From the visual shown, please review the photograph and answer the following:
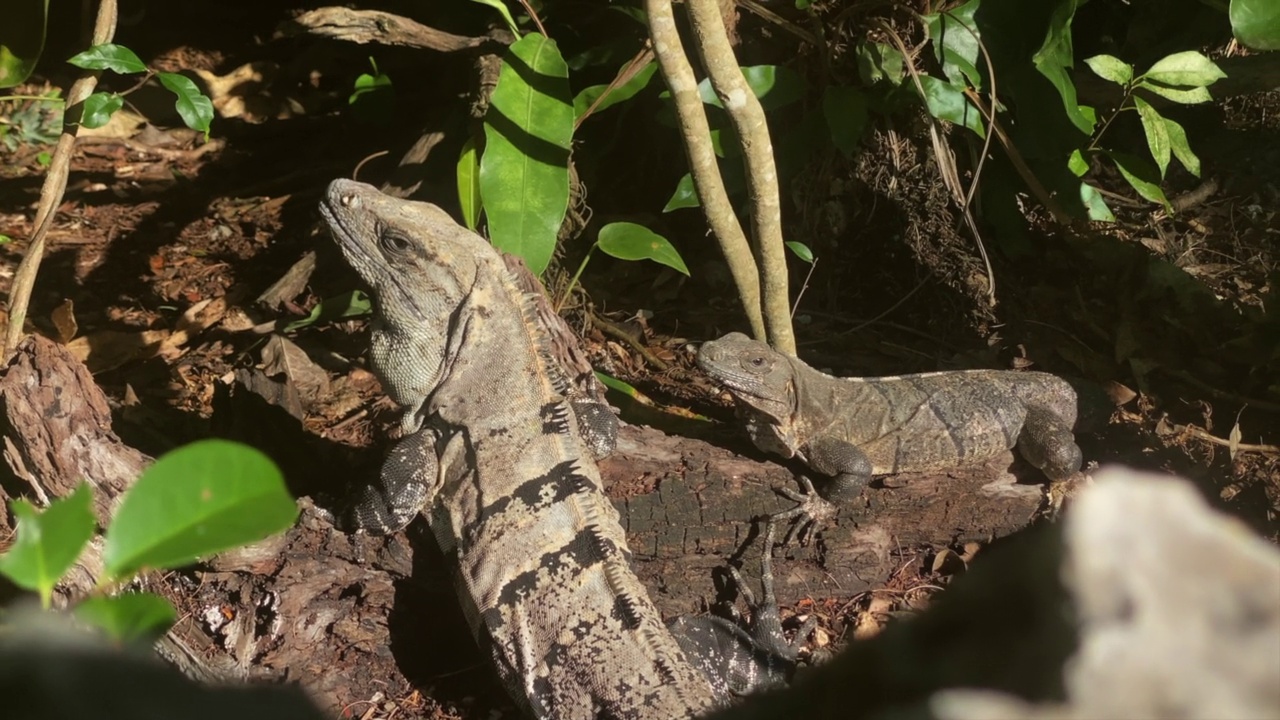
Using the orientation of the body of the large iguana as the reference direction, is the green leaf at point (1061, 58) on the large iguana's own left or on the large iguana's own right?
on the large iguana's own right

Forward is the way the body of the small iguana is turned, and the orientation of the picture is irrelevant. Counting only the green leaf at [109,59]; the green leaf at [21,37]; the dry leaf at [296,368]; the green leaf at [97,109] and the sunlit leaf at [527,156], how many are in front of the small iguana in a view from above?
5

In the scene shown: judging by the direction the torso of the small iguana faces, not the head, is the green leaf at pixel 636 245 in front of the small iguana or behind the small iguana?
in front

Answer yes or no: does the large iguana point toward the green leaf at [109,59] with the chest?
yes

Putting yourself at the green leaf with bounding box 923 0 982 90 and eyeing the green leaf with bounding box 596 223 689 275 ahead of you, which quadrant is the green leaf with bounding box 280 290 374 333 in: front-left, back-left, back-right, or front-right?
front-right

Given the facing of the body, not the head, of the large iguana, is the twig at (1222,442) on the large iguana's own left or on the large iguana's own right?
on the large iguana's own right

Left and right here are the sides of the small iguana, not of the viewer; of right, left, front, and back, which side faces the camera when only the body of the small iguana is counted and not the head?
left

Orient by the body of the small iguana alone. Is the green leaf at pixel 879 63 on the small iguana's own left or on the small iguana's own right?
on the small iguana's own right

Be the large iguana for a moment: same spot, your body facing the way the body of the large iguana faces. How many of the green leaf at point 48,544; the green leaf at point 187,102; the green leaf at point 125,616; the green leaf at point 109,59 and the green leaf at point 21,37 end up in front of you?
3

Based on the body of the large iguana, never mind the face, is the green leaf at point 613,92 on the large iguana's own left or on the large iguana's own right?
on the large iguana's own right

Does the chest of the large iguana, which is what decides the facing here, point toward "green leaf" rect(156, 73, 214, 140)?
yes

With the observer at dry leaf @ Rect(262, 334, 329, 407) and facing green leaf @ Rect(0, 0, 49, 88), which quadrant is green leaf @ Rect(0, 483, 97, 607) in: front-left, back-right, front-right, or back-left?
back-left

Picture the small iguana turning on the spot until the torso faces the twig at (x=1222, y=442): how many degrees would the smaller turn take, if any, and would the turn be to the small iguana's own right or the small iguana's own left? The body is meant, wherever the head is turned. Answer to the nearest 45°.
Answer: approximately 180°

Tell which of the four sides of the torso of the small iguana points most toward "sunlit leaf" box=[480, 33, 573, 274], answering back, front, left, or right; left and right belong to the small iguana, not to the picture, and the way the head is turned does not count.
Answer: front

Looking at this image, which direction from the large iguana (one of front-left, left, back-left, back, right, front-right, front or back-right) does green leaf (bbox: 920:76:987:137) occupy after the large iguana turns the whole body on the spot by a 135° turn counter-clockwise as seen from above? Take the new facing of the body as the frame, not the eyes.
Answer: back-left
